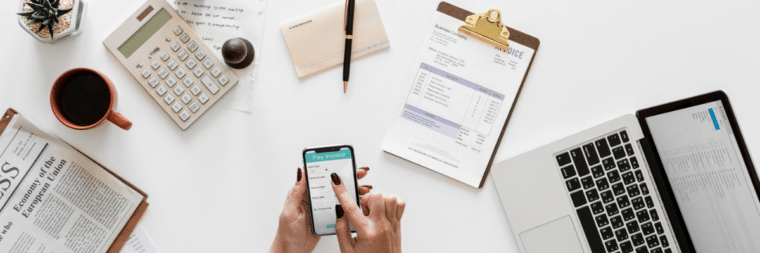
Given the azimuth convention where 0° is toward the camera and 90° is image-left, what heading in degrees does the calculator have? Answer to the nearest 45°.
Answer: approximately 0°

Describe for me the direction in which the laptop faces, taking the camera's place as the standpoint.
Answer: facing to the left of the viewer
